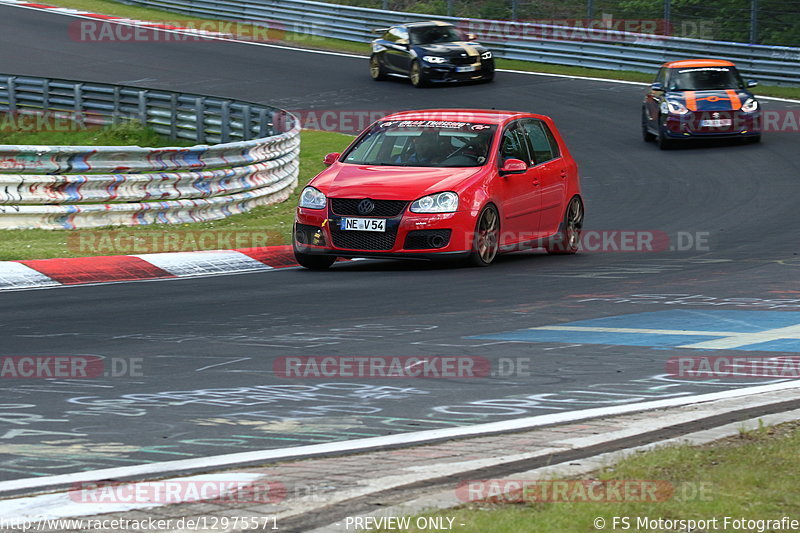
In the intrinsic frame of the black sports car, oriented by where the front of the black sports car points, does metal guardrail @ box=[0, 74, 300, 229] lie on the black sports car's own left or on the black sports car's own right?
on the black sports car's own right
